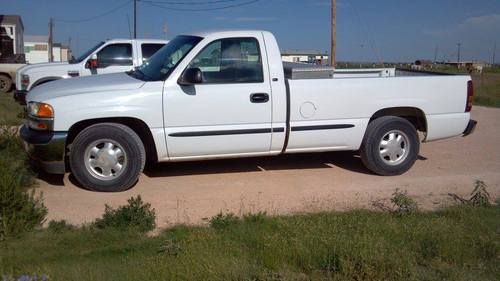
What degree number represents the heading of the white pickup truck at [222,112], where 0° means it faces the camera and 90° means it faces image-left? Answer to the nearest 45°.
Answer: approximately 90°

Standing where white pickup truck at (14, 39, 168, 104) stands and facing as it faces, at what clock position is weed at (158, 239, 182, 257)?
The weed is roughly at 9 o'clock from the white pickup truck.

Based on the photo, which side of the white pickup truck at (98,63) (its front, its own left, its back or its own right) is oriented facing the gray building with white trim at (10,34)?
right

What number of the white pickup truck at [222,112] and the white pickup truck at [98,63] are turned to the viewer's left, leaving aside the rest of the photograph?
2

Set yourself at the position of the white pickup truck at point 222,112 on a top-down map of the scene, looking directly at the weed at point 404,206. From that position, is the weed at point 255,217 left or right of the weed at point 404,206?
right

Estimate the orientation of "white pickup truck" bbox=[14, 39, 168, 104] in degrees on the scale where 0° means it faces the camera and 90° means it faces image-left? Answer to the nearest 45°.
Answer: approximately 90°

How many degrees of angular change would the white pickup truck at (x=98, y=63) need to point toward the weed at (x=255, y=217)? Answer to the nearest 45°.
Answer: approximately 90° to its left

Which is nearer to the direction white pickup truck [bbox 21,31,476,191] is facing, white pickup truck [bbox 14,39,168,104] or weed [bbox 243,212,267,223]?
the white pickup truck

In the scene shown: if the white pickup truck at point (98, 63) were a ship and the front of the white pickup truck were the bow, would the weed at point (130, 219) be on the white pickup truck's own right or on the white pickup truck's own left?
on the white pickup truck's own left

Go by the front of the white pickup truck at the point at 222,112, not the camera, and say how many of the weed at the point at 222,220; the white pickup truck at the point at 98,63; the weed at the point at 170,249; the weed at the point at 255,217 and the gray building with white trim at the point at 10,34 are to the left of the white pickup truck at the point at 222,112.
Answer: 3

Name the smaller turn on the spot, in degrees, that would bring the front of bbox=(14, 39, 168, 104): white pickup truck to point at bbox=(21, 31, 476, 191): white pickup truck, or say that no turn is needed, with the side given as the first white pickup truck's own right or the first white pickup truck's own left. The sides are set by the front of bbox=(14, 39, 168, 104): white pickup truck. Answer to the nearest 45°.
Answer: approximately 90° to the first white pickup truck's own left

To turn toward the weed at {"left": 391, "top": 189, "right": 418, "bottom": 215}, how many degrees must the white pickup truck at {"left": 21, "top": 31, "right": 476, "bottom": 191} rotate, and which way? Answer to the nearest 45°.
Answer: approximately 135° to its left
